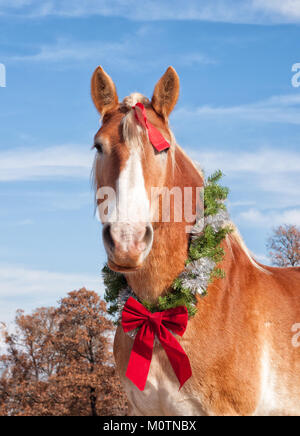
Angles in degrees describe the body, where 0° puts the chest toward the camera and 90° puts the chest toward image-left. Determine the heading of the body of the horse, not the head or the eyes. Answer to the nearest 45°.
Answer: approximately 45°

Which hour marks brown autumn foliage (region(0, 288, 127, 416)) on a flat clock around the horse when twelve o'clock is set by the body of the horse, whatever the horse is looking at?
The brown autumn foliage is roughly at 4 o'clock from the horse.
